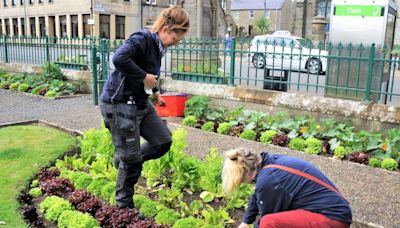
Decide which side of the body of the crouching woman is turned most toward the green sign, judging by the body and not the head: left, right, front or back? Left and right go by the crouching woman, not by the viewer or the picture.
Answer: right

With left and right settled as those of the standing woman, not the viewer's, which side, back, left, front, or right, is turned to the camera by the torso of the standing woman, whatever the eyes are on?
right

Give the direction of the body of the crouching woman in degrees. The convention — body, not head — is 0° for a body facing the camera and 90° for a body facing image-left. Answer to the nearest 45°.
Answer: approximately 90°

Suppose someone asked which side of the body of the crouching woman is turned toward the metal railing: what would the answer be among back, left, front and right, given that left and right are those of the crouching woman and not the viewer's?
right

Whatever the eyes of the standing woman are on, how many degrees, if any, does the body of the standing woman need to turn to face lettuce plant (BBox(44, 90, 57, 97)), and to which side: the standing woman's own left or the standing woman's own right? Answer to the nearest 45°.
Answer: approximately 90° to the standing woman's own left

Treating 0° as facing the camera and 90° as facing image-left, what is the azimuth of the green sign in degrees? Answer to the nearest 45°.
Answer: approximately 0°

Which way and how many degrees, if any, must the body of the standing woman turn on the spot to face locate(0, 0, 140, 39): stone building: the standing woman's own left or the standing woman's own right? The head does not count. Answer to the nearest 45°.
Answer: approximately 90° to the standing woman's own left

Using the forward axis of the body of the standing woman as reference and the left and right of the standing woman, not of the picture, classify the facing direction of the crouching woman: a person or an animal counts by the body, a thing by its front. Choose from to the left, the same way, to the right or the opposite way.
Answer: the opposite way

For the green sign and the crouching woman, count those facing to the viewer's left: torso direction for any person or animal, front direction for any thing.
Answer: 1

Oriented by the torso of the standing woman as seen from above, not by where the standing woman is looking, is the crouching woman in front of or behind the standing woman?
in front

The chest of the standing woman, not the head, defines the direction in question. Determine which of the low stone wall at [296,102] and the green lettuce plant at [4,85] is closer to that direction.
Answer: the low stone wall

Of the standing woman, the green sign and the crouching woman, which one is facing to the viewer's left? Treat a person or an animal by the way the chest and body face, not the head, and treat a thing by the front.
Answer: the crouching woman
